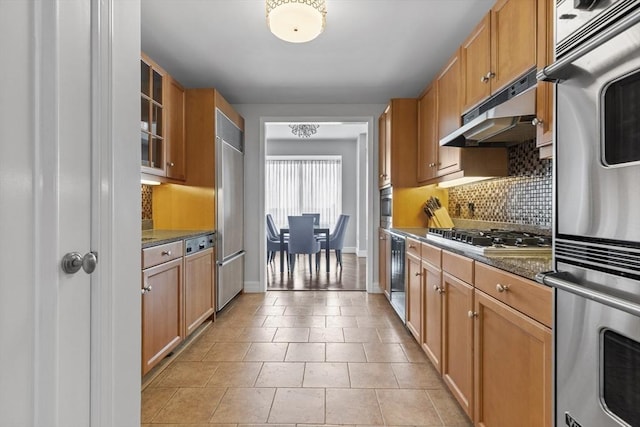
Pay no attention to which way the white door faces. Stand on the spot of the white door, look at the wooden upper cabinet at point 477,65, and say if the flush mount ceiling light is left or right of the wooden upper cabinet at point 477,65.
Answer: left

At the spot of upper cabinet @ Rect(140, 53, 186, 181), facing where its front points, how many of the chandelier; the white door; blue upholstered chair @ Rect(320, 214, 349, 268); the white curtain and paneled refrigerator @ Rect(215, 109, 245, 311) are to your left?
4

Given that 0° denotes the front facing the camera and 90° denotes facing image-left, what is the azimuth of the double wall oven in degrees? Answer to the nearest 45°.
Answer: approximately 45°

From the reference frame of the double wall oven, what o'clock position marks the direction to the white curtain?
The white curtain is roughly at 3 o'clock from the double wall oven.

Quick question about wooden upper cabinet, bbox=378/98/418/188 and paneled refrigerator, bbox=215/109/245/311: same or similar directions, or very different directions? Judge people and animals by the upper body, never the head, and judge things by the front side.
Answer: very different directions

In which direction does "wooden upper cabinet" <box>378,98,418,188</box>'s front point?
to the viewer's left

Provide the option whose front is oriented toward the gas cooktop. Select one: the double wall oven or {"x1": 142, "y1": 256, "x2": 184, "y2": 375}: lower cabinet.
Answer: the lower cabinet

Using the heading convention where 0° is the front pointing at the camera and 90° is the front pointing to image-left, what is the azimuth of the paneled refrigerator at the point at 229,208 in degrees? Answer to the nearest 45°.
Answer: approximately 270°

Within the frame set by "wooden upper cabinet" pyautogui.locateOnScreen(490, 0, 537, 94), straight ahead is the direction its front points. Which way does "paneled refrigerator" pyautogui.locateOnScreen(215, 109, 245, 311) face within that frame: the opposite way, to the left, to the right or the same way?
the opposite way

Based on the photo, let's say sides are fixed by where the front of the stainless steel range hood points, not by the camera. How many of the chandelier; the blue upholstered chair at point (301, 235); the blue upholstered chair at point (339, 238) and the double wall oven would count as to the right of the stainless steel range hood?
3

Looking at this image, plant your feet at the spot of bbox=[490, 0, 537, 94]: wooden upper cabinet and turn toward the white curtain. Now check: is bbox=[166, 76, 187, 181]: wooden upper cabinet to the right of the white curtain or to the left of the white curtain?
left

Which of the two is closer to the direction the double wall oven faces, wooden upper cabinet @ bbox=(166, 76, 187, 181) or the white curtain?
the wooden upper cabinet

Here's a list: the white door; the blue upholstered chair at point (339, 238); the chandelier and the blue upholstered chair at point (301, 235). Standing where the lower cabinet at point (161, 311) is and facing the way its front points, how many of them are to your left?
3

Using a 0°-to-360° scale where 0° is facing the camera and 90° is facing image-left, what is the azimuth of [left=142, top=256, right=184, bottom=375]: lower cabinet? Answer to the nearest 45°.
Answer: approximately 315°
